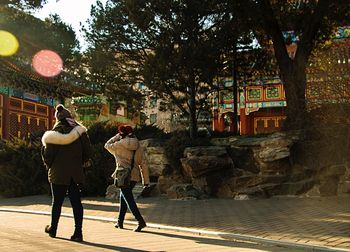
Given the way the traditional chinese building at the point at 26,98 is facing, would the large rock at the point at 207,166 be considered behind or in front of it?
in front

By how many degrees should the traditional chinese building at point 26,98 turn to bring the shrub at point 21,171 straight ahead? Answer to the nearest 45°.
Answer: approximately 45° to its right

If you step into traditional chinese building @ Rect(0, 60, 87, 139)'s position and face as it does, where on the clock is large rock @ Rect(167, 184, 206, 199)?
The large rock is roughly at 1 o'clock from the traditional chinese building.

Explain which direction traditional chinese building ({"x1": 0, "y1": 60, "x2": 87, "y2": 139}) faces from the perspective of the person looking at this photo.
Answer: facing the viewer and to the right of the viewer

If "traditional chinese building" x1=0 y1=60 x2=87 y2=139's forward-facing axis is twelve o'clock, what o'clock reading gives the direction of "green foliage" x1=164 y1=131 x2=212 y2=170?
The green foliage is roughly at 1 o'clock from the traditional chinese building.

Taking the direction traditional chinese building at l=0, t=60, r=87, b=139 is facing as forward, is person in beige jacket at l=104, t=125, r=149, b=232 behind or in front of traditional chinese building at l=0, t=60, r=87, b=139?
in front
